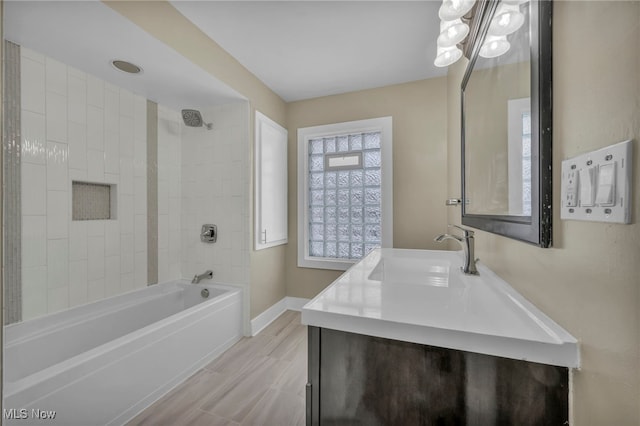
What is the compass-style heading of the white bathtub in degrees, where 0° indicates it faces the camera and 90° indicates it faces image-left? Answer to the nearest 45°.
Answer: approximately 315°

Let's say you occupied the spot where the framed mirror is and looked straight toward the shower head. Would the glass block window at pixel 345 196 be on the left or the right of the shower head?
right

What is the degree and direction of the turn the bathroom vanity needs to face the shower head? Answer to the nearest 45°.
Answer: approximately 45° to its right

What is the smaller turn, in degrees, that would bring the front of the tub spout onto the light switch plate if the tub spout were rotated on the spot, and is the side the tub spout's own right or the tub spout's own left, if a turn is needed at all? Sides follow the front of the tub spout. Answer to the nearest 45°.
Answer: approximately 45° to the tub spout's own left

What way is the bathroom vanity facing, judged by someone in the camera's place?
facing to the left of the viewer

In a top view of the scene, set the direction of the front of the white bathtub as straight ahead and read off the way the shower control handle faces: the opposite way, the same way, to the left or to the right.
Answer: to the right

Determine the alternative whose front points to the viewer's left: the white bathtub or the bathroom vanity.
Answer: the bathroom vanity

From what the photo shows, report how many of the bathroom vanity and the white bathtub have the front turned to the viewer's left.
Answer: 1
